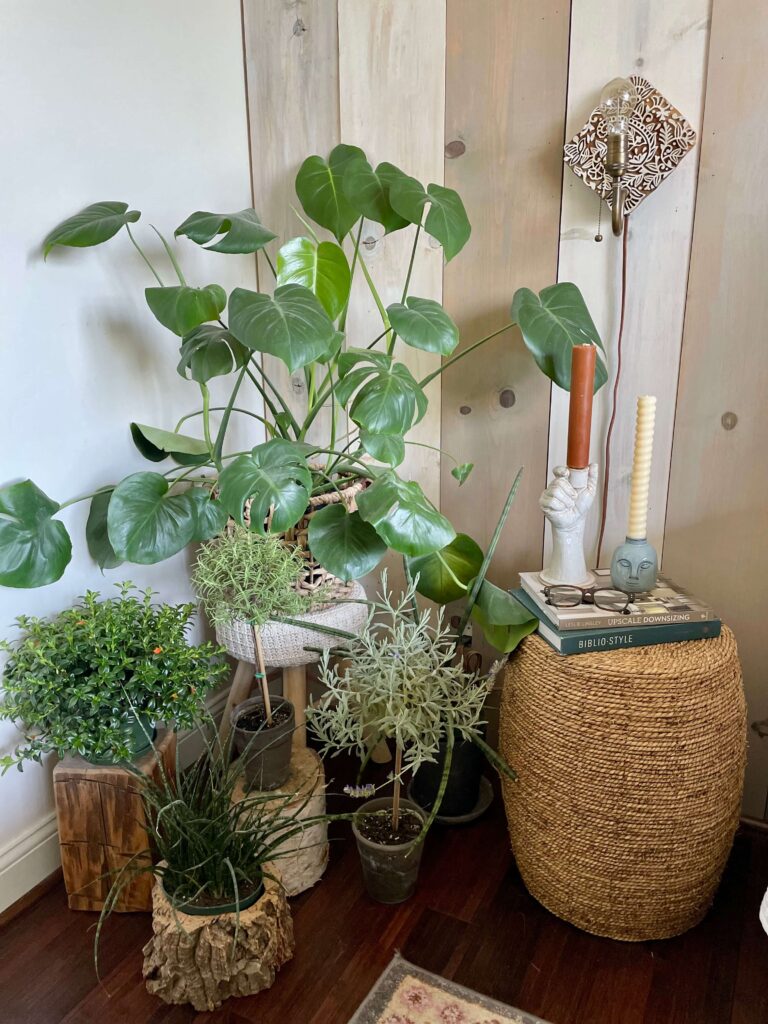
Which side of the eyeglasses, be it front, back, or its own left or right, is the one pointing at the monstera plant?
right

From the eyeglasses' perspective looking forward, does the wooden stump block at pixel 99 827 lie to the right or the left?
on its right

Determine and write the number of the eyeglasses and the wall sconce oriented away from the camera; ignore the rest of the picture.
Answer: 0

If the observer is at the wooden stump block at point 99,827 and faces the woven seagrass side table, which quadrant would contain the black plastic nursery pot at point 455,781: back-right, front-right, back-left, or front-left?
front-left

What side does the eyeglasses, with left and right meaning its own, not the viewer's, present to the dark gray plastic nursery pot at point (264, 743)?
right

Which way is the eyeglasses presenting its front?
toward the camera

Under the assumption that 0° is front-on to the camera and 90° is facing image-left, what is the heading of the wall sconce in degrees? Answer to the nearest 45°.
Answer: approximately 45°
